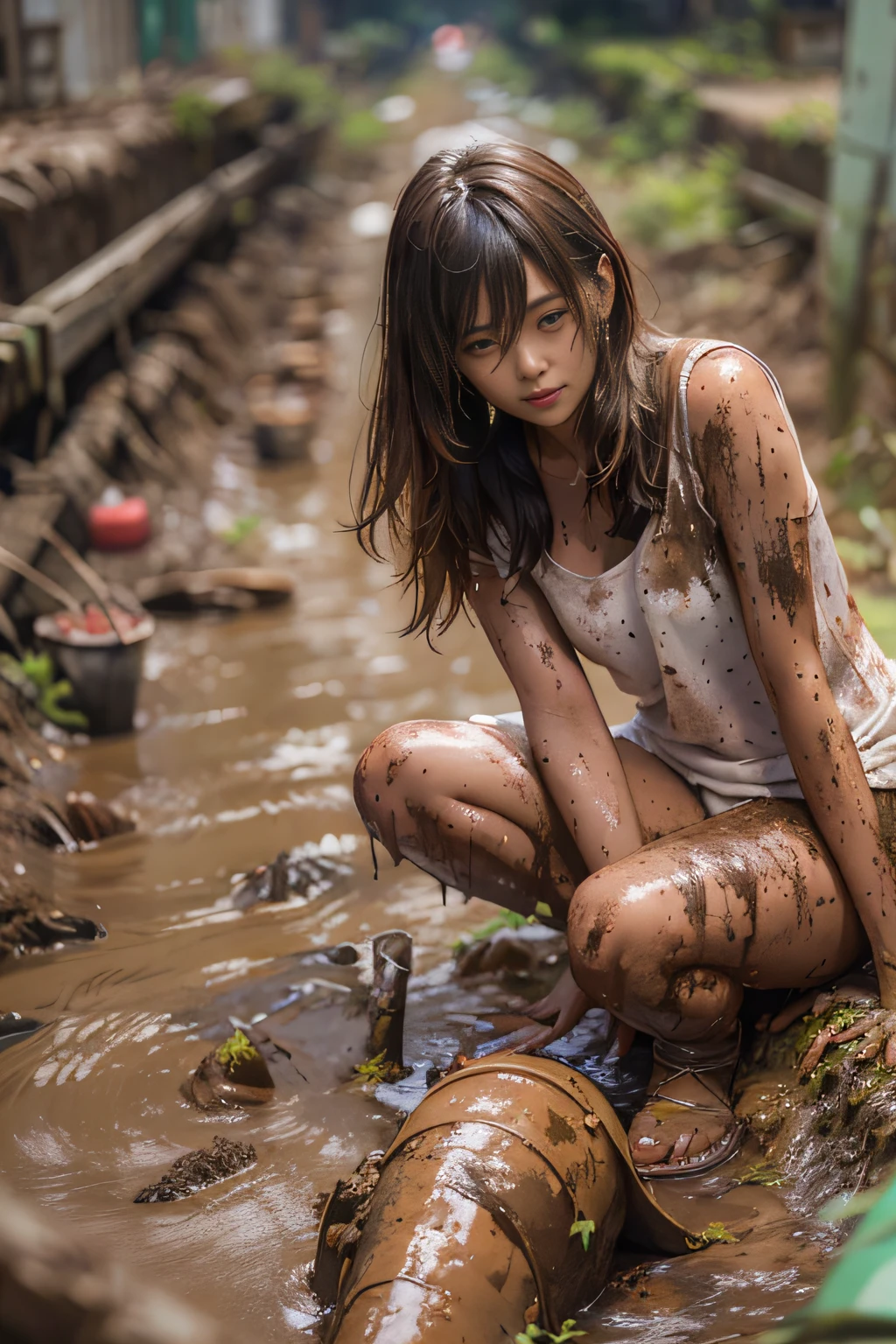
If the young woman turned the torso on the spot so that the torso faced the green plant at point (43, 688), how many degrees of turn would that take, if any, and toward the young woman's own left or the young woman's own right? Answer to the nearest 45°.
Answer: approximately 90° to the young woman's own right

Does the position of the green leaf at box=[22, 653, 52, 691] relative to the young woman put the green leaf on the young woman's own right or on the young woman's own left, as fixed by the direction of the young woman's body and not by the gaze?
on the young woman's own right

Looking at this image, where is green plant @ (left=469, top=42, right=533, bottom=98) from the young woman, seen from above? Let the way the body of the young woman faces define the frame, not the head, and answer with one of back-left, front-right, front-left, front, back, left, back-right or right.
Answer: back-right

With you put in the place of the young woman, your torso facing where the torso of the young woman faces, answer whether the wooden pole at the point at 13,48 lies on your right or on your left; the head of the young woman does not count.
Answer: on your right

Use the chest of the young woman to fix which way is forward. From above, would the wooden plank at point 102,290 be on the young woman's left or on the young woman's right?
on the young woman's right

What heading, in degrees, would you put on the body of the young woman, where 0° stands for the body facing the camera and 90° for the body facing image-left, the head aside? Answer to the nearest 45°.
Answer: approximately 45°

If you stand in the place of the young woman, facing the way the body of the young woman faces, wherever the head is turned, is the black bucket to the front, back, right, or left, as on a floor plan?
right

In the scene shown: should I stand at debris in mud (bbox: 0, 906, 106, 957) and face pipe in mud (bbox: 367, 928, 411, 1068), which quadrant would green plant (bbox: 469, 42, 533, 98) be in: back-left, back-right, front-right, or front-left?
back-left

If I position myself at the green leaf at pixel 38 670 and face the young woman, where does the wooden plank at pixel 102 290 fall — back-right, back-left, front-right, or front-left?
back-left
